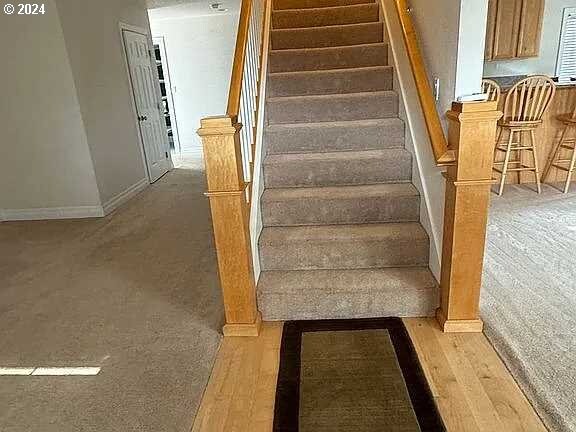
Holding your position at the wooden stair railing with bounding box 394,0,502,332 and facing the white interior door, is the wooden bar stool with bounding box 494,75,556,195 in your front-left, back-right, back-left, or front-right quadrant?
front-right

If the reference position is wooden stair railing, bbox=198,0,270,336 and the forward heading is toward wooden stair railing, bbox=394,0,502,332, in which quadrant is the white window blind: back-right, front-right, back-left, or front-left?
front-left

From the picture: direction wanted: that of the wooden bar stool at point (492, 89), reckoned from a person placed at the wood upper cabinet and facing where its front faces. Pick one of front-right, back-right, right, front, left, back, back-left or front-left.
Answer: front

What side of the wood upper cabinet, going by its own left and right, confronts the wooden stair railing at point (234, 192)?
front

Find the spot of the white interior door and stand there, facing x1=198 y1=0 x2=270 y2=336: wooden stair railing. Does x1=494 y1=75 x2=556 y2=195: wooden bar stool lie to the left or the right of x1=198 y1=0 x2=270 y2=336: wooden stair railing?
left

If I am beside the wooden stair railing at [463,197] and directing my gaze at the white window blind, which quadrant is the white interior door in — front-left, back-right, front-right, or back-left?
front-left

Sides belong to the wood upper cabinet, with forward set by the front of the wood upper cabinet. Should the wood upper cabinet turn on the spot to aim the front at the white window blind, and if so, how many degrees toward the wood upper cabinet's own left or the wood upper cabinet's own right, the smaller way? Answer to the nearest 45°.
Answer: approximately 135° to the wood upper cabinet's own left

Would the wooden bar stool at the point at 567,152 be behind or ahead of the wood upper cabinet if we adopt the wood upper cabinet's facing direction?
ahead

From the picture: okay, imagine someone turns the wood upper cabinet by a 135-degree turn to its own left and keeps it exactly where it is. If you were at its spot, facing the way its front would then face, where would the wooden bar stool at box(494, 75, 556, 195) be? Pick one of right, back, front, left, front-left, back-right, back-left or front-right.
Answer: back-right

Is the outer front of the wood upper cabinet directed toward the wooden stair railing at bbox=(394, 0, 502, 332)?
yes

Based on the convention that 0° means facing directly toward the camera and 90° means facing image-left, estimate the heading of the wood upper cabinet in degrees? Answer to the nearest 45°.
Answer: approximately 0°

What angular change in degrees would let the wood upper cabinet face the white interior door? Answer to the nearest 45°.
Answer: approximately 45° to its right

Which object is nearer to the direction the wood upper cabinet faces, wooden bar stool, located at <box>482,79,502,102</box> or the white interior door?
the wooden bar stool
